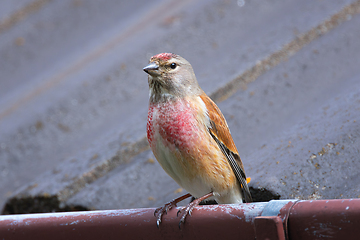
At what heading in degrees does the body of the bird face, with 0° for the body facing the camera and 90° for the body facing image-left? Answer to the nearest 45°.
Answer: approximately 45°
